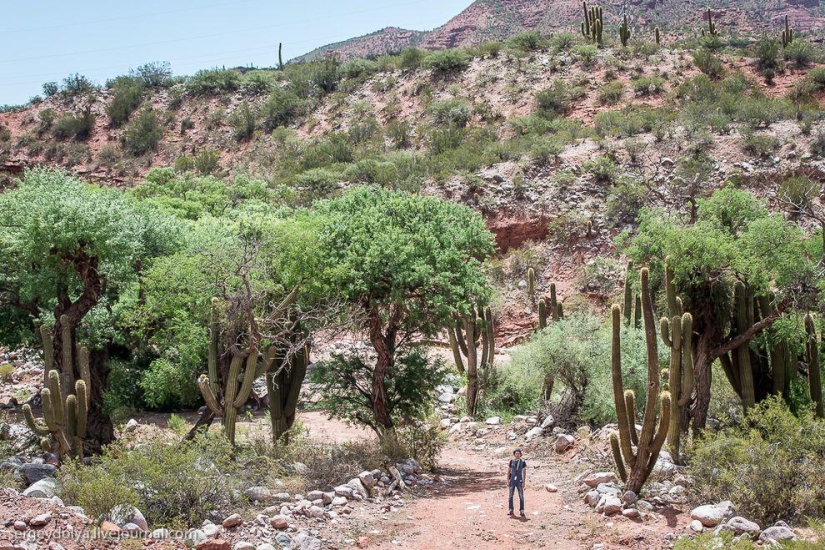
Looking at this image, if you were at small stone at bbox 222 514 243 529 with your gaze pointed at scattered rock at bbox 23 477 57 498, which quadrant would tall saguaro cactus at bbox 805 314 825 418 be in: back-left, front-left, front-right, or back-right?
back-right

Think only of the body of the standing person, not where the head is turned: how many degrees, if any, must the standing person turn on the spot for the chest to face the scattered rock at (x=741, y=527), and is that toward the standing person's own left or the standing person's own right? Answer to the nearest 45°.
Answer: approximately 45° to the standing person's own left

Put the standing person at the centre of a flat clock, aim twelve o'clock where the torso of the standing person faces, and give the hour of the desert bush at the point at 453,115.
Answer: The desert bush is roughly at 6 o'clock from the standing person.

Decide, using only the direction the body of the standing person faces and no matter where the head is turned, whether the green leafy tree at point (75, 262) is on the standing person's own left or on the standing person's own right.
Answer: on the standing person's own right

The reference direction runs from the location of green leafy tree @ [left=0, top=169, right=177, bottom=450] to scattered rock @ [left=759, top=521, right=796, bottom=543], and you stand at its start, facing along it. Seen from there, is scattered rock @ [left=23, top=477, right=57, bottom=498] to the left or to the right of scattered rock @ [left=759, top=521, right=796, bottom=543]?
right

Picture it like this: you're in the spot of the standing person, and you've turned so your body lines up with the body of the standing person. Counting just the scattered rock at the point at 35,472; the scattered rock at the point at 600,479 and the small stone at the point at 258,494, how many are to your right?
2

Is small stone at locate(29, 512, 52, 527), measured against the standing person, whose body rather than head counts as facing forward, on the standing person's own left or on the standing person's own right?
on the standing person's own right

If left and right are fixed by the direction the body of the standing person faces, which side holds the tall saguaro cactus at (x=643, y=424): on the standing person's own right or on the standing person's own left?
on the standing person's own left

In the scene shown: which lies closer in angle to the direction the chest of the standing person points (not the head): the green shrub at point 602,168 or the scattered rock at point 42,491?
the scattered rock

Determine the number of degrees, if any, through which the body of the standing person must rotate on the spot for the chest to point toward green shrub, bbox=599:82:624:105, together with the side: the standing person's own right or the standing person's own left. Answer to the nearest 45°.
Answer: approximately 180°

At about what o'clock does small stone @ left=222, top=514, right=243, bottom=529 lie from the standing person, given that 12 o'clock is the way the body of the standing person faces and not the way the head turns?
The small stone is roughly at 2 o'clock from the standing person.

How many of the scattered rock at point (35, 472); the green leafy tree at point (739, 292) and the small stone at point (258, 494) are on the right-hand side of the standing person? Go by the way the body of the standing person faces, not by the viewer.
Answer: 2

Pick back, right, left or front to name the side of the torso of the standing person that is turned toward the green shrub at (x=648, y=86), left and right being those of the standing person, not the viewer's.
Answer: back

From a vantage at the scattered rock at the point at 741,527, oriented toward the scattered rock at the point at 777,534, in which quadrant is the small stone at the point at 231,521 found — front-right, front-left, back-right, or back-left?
back-right

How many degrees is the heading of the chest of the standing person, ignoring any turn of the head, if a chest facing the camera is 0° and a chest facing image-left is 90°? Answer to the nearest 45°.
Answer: approximately 0°

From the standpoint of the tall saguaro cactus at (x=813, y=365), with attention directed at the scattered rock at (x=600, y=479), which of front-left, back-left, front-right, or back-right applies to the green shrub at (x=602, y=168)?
back-right

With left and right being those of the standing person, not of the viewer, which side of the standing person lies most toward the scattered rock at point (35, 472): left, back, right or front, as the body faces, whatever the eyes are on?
right

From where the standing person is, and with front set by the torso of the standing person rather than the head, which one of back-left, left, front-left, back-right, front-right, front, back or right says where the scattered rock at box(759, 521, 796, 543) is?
front-left
